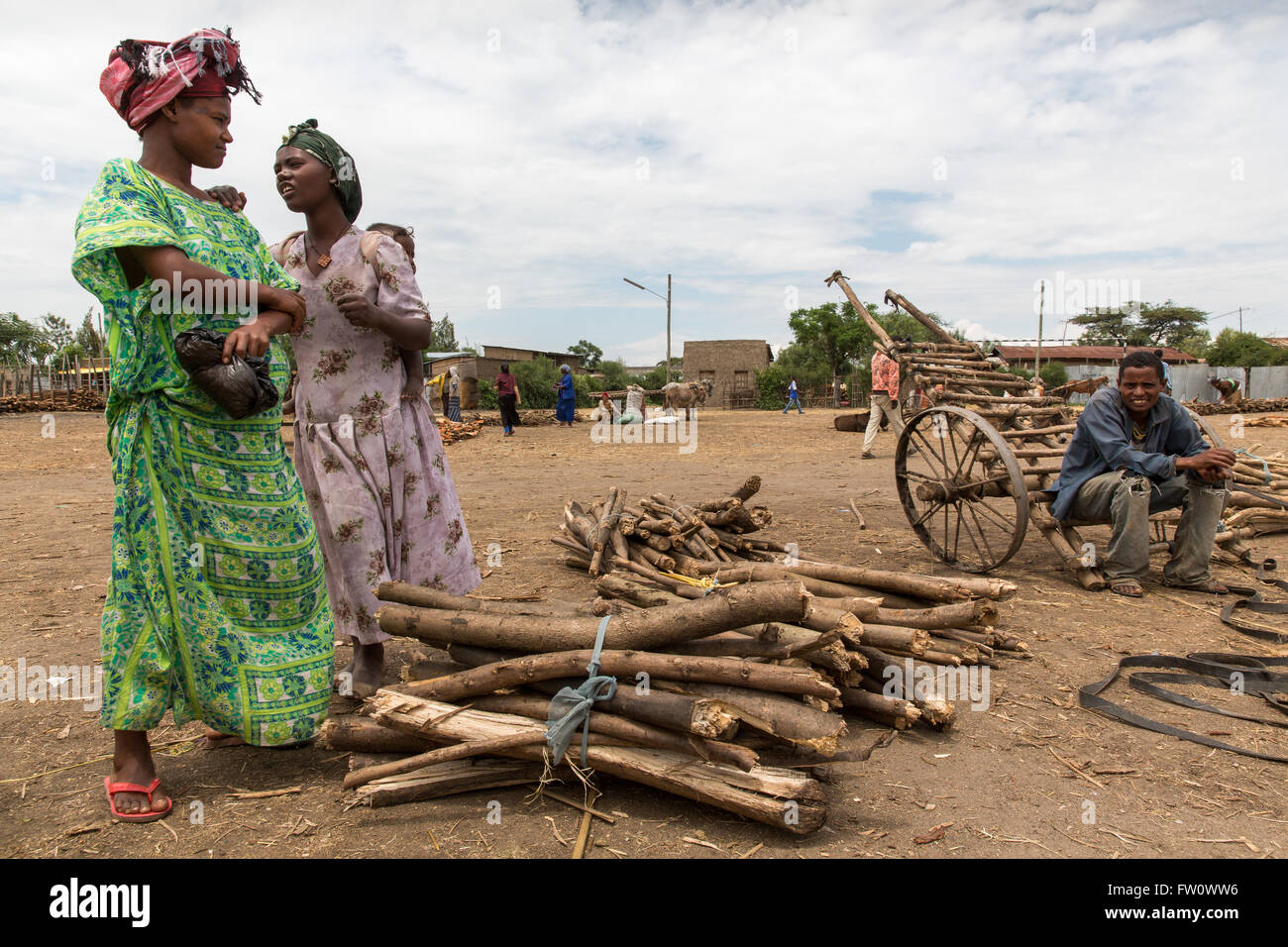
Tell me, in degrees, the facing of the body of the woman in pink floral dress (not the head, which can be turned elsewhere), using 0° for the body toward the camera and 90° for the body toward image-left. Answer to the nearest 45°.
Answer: approximately 45°

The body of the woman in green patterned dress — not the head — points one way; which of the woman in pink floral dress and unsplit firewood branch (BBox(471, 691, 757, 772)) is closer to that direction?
the unsplit firewood branch

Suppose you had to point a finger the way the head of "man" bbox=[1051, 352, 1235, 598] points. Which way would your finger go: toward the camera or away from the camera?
toward the camera

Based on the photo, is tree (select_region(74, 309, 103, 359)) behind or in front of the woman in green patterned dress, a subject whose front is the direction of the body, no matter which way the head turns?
behind

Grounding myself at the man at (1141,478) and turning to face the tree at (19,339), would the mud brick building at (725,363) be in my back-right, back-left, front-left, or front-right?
front-right

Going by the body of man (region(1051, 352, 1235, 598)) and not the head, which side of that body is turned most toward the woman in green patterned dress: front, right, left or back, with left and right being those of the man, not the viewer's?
right

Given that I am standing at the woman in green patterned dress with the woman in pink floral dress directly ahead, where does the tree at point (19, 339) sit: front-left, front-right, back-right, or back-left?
front-left

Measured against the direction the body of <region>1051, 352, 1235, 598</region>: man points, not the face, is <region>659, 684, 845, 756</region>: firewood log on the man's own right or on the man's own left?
on the man's own right

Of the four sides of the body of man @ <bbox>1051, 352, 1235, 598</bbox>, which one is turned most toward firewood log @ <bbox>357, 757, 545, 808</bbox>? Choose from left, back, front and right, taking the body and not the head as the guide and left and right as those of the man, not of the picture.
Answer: right

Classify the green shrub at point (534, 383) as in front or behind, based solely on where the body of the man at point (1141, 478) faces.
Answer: behind

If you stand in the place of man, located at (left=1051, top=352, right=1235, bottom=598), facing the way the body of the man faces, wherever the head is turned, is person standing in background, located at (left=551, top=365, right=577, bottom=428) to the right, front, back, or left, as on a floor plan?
back

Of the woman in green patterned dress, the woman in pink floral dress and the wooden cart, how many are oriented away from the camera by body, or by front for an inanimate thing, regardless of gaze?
0

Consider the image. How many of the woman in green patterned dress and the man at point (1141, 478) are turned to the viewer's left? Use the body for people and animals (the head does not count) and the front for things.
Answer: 0

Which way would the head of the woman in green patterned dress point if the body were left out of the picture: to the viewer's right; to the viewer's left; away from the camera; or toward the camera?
to the viewer's right

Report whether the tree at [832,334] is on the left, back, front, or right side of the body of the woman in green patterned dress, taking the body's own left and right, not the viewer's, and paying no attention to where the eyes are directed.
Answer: left

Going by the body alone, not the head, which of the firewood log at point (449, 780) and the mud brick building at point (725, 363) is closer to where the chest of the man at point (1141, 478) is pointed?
the firewood log
